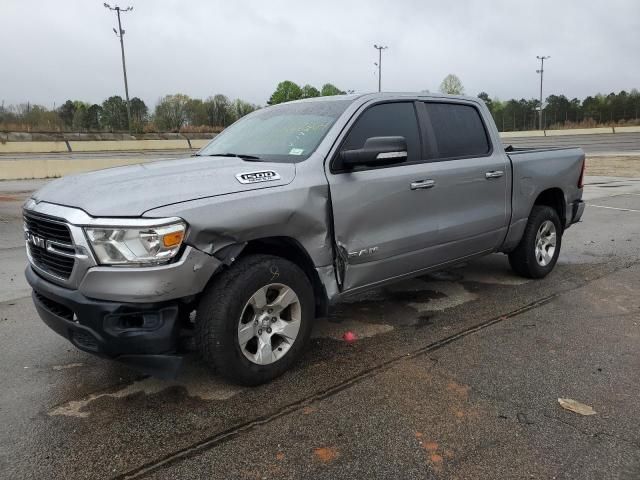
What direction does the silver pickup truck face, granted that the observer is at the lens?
facing the viewer and to the left of the viewer

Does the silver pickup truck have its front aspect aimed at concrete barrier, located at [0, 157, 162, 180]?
no

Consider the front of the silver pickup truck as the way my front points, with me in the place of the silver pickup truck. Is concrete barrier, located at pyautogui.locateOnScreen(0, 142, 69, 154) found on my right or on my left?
on my right

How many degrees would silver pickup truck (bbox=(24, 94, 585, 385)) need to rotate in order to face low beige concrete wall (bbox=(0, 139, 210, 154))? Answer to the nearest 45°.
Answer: approximately 135° to its right
